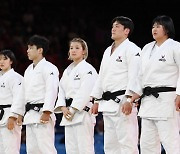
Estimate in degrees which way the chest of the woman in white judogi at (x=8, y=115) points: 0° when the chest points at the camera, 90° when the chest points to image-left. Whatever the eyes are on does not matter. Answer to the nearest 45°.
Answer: approximately 45°

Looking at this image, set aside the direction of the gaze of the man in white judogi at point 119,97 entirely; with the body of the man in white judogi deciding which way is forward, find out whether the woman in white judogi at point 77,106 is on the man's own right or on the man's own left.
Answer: on the man's own right

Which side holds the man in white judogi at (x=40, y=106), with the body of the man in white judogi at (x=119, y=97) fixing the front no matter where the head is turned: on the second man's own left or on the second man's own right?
on the second man's own right

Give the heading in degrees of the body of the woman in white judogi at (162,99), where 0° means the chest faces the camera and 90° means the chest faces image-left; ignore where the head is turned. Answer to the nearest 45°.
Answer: approximately 45°

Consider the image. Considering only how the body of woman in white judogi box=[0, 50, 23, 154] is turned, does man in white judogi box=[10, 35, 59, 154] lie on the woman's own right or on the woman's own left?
on the woman's own left

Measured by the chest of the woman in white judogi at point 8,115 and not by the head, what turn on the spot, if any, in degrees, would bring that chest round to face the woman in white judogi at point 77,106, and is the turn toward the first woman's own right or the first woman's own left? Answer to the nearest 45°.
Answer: approximately 90° to the first woman's own left

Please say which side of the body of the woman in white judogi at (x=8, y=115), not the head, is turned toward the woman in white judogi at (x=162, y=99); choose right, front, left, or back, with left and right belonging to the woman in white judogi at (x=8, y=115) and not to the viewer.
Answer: left

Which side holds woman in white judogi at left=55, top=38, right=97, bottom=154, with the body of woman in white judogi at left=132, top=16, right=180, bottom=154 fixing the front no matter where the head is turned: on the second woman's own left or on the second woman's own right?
on the second woman's own right
